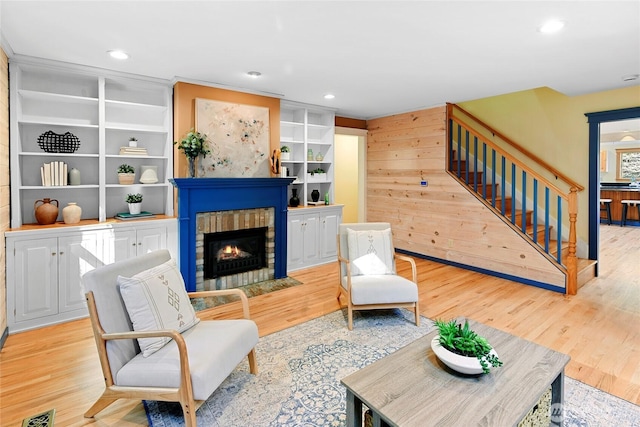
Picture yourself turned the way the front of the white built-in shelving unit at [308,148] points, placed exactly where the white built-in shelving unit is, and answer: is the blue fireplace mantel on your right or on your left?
on your right

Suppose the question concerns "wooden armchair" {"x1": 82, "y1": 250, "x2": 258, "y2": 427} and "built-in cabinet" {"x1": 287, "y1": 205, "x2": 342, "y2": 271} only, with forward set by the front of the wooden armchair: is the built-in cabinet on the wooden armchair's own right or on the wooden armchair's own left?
on the wooden armchair's own left

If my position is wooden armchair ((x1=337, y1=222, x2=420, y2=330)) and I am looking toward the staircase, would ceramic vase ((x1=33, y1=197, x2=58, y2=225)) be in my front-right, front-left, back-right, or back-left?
back-left

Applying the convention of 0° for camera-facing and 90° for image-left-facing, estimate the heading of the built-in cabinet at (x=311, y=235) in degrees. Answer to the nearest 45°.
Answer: approximately 315°

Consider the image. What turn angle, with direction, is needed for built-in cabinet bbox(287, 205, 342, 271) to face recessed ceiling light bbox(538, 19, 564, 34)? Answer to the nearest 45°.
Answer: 0° — it already faces it
